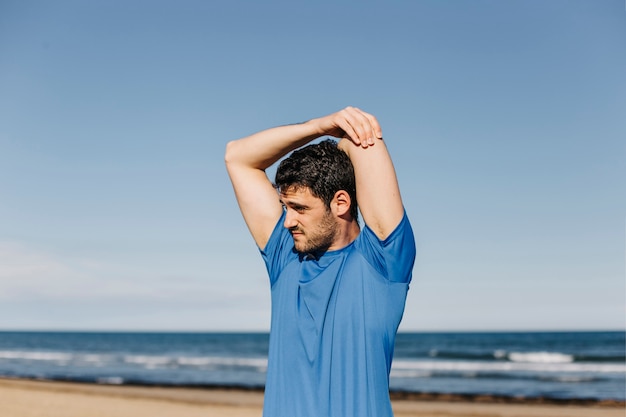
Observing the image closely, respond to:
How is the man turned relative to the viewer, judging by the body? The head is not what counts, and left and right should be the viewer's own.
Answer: facing the viewer and to the left of the viewer
